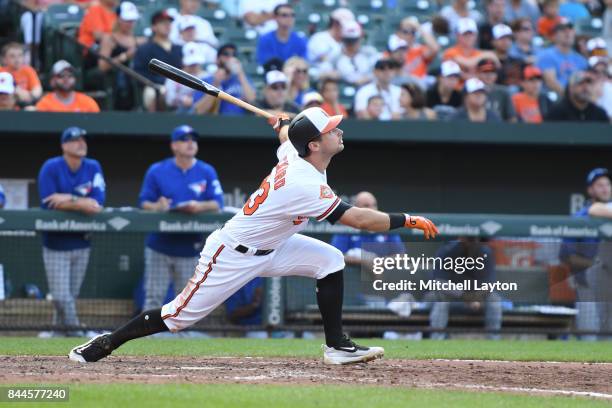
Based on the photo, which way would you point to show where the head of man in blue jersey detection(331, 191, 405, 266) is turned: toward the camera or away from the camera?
toward the camera

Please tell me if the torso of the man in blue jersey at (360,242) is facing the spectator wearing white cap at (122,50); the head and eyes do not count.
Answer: no

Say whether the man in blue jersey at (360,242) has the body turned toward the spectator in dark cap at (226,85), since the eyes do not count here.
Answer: no

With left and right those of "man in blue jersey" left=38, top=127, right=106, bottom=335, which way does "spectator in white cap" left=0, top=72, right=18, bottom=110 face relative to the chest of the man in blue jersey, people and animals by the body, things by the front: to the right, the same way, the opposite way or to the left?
the same way

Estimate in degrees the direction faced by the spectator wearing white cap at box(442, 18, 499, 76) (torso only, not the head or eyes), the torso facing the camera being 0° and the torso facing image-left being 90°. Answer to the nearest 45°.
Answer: approximately 0°

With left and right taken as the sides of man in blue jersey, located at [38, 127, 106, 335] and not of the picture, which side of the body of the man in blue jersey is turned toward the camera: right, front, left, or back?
front

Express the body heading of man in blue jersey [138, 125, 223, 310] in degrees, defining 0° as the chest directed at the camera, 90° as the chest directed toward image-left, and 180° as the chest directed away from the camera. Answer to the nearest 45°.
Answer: approximately 0°

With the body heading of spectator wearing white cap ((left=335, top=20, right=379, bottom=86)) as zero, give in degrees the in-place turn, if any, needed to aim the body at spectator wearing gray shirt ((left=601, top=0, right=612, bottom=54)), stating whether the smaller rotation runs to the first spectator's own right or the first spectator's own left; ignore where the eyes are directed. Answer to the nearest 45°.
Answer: approximately 135° to the first spectator's own left

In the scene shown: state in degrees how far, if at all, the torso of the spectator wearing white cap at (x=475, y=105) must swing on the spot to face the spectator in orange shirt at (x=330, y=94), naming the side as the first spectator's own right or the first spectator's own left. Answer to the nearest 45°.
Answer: approximately 90° to the first spectator's own right

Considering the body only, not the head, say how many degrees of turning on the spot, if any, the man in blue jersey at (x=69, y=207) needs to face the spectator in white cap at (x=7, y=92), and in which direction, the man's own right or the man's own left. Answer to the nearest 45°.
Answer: approximately 135° to the man's own right

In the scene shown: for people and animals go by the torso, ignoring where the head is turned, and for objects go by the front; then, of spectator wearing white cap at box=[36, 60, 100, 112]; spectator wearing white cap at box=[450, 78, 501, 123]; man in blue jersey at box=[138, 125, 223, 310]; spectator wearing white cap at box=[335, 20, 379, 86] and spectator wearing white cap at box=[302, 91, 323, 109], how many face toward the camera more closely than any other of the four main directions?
5

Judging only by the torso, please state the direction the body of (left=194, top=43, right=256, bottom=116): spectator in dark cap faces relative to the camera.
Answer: toward the camera

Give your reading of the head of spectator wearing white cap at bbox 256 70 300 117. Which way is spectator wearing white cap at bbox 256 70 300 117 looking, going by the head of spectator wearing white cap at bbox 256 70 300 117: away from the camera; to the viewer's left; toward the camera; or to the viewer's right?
toward the camera

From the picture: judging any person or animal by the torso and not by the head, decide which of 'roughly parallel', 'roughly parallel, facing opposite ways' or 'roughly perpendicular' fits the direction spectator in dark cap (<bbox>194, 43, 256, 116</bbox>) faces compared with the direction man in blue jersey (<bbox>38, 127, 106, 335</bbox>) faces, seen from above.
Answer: roughly parallel

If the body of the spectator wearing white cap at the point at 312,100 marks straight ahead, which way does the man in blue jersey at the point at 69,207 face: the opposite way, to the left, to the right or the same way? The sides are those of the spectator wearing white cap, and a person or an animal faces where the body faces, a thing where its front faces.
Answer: the same way

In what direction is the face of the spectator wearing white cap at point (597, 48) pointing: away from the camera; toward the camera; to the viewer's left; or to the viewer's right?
toward the camera

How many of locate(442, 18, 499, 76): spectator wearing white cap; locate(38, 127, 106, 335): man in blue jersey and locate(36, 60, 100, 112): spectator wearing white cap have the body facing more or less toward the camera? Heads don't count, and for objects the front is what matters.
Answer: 3

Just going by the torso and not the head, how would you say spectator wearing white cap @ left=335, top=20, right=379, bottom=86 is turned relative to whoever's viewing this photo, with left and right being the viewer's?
facing the viewer

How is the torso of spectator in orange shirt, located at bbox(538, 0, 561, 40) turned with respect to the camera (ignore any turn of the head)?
toward the camera
